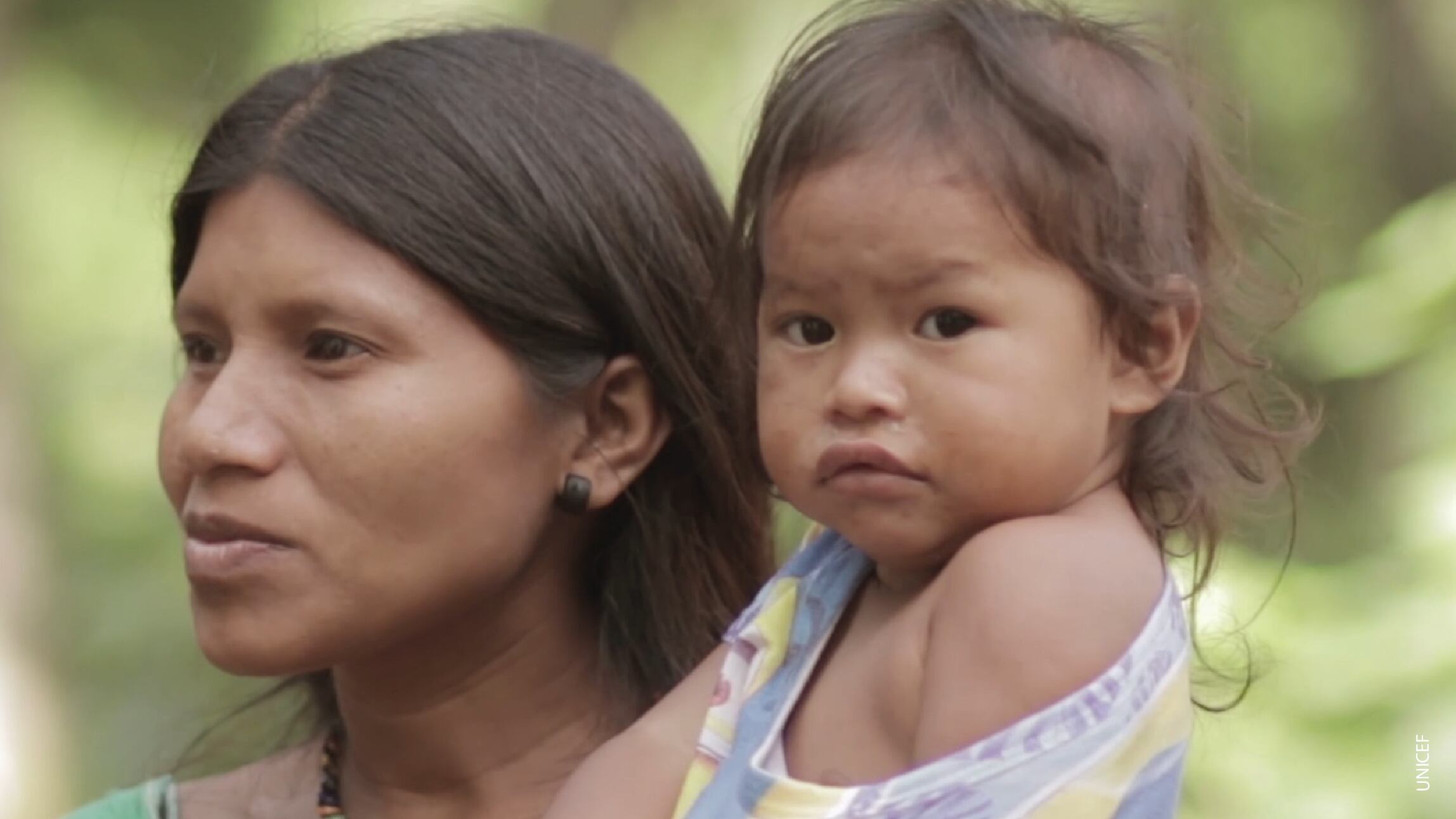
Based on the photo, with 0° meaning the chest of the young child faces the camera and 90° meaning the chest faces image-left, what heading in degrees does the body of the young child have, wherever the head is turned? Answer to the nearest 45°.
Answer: approximately 45°

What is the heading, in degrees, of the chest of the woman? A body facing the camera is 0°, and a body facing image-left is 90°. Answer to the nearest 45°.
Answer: approximately 45°
